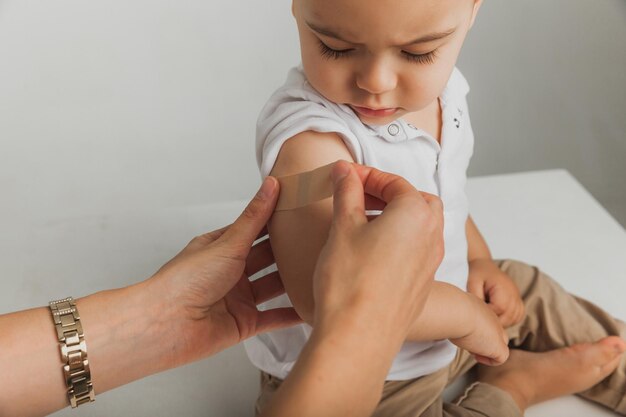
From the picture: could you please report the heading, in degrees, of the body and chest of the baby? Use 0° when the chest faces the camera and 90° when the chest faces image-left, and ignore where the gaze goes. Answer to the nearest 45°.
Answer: approximately 315°
